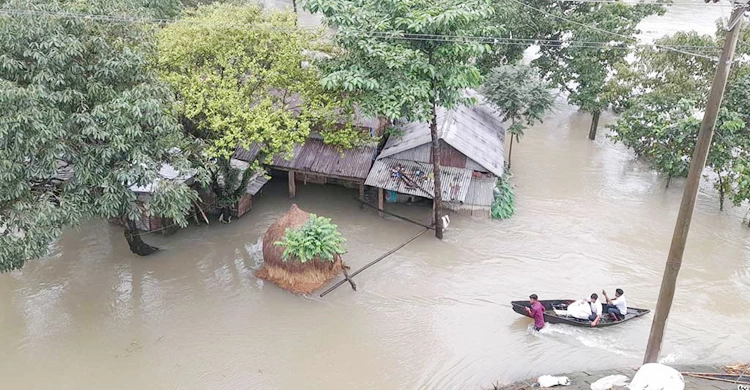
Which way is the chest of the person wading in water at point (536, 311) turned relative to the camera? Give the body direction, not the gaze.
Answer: to the viewer's left

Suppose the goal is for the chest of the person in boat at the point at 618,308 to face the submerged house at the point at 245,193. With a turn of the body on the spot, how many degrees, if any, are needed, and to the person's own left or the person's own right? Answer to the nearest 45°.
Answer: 0° — they already face it

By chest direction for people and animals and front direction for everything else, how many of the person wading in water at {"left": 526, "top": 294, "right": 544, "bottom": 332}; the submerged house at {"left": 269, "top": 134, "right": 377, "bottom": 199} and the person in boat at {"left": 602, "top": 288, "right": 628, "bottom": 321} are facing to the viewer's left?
2

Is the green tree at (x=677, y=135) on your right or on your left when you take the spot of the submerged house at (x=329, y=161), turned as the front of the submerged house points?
on your left

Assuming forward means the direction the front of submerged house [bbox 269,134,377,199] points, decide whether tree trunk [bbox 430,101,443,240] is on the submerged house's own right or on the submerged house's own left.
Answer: on the submerged house's own left

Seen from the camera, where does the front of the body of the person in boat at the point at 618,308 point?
to the viewer's left

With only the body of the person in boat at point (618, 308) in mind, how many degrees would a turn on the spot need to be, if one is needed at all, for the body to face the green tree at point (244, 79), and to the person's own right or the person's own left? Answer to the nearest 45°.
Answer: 0° — they already face it

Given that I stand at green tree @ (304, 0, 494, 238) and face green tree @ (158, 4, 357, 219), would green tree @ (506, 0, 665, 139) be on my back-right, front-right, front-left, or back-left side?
back-right

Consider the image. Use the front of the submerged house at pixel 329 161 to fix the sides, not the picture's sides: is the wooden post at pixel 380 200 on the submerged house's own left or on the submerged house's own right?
on the submerged house's own left
